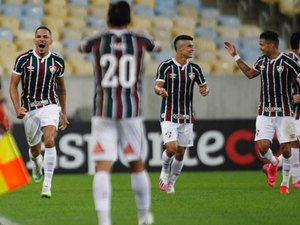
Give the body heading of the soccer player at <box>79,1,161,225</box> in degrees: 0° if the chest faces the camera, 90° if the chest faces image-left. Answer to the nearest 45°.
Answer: approximately 180°

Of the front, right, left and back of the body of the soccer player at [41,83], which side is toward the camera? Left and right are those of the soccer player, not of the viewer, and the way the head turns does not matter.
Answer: front

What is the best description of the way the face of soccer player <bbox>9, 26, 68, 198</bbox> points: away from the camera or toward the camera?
toward the camera

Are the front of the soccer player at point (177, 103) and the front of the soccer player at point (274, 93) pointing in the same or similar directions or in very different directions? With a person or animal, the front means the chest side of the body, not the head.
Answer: same or similar directions

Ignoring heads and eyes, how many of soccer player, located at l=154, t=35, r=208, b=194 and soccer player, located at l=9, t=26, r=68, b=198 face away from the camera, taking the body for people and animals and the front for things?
0

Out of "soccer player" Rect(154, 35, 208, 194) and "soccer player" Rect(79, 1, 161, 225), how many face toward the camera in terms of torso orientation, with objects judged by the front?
1

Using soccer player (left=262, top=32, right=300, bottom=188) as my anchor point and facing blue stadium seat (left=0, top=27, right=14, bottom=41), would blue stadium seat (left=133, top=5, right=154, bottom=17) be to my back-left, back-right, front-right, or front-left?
front-right

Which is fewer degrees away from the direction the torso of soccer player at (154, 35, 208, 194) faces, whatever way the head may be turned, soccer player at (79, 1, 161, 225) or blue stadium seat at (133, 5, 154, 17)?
the soccer player

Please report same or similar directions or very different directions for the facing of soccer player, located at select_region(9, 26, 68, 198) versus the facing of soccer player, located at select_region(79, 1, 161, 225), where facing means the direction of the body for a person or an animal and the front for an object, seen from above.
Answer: very different directions

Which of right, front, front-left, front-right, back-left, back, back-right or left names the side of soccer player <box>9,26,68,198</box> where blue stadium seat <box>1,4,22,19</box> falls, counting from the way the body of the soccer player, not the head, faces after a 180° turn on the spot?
front

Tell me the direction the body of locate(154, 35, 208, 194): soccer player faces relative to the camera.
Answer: toward the camera

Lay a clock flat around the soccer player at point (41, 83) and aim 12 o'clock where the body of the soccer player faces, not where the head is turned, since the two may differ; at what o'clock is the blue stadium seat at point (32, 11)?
The blue stadium seat is roughly at 6 o'clock from the soccer player.

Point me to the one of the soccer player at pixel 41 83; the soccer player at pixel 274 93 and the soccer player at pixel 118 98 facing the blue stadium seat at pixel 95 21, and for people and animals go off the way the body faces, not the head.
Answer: the soccer player at pixel 118 98

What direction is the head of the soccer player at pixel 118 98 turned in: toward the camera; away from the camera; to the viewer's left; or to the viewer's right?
away from the camera

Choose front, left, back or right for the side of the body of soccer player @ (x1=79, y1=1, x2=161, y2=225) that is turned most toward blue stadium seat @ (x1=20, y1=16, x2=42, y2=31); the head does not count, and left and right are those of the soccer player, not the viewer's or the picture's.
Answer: front

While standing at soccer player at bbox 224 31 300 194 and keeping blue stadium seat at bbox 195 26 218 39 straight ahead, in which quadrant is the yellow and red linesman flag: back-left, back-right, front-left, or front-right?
back-left
